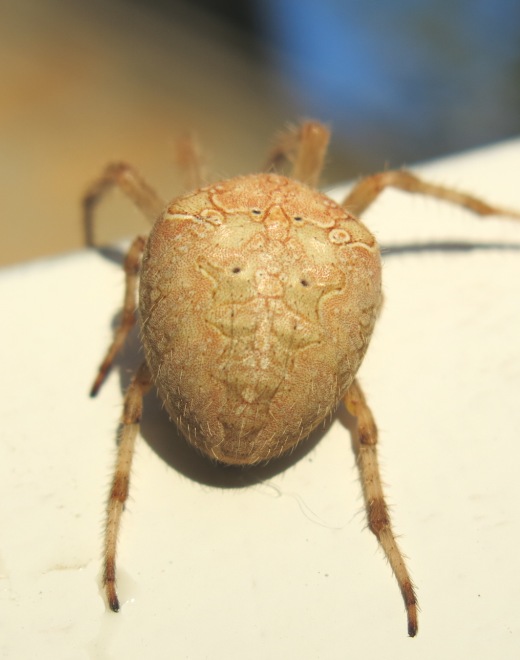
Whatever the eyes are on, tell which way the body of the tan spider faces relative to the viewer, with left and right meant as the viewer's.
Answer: facing away from the viewer
